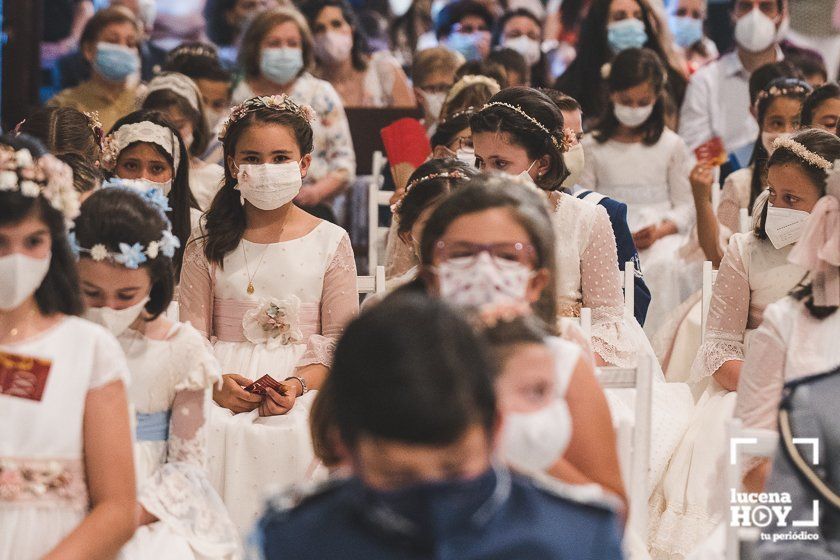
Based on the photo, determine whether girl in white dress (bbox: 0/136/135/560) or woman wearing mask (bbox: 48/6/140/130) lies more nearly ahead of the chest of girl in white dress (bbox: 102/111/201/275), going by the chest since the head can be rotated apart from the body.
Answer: the girl in white dress

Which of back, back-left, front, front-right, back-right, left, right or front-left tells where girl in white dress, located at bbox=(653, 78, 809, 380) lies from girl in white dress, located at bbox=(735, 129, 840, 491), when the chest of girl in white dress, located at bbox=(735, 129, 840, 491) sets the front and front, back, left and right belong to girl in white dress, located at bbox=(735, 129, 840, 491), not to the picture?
back-right

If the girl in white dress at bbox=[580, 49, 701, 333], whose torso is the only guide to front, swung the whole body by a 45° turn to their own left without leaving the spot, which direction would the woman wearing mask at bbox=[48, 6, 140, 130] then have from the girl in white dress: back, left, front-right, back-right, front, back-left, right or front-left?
back-right

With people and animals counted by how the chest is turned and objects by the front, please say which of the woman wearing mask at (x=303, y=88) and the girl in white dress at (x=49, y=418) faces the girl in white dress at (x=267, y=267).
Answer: the woman wearing mask

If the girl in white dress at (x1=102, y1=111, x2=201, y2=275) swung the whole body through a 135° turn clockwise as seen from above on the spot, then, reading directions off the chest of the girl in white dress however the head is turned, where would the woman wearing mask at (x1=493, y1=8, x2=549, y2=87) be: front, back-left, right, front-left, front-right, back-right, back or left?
right

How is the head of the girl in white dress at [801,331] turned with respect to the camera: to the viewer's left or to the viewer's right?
to the viewer's left

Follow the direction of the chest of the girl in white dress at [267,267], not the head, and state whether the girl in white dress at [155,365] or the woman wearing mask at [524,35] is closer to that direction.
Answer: the girl in white dress

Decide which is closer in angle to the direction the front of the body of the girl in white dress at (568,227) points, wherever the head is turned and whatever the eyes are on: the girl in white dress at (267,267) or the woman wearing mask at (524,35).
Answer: the girl in white dress
